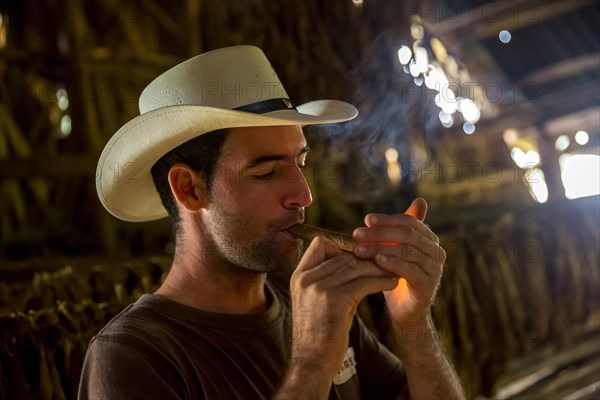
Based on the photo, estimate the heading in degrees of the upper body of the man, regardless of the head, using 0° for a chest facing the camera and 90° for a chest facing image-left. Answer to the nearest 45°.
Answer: approximately 315°
